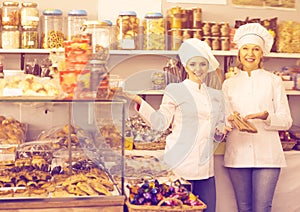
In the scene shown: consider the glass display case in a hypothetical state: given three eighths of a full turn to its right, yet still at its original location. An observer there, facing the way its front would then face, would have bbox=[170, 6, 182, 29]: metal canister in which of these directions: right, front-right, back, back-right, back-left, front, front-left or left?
right

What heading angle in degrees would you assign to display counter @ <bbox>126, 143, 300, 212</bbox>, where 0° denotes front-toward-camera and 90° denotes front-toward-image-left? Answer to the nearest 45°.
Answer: approximately 0°

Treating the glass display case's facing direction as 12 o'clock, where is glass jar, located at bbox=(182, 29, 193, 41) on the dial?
The glass jar is roughly at 7 o'clock from the glass display case.

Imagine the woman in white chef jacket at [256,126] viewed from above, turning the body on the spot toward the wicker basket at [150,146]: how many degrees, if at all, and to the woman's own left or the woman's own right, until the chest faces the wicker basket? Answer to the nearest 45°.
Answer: approximately 90° to the woman's own right

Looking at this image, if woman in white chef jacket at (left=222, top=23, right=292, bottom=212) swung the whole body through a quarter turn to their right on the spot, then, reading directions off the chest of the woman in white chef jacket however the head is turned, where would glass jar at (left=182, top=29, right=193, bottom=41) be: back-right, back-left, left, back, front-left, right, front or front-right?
front-right
